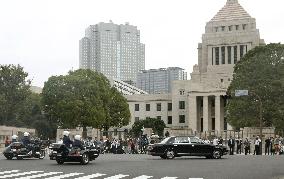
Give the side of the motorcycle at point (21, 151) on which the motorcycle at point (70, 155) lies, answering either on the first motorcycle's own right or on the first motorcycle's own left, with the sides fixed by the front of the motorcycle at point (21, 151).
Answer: on the first motorcycle's own right

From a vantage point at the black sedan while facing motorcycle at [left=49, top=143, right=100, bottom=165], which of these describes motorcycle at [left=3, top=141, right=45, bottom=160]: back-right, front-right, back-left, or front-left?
front-right

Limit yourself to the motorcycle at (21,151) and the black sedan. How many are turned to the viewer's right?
2

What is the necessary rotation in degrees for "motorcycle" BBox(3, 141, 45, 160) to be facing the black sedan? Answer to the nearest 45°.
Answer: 0° — it already faces it

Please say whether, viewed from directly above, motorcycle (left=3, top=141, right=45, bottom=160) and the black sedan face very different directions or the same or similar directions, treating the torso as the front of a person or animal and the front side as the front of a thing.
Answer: same or similar directions

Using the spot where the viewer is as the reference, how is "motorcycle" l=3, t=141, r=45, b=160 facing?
facing to the right of the viewer

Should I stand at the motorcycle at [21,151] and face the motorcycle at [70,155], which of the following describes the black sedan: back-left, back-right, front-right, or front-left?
front-left

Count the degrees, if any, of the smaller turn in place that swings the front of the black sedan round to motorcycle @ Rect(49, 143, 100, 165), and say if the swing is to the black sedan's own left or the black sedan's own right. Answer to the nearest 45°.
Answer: approximately 135° to the black sedan's own right

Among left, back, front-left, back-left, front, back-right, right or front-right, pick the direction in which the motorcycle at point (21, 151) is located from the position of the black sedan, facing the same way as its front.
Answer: back

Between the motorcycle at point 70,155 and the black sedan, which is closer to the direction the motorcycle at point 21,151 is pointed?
the black sedan

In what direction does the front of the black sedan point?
to the viewer's right
